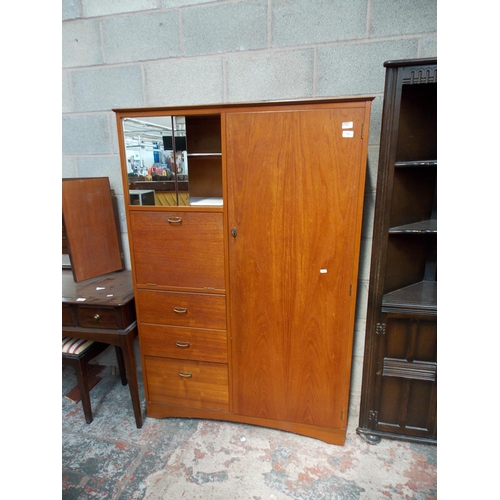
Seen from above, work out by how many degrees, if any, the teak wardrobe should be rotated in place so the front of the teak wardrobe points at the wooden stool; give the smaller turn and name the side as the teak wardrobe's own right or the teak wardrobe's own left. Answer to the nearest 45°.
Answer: approximately 90° to the teak wardrobe's own right

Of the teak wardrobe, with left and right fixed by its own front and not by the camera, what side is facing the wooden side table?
right

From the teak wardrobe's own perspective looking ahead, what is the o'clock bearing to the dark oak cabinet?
The dark oak cabinet is roughly at 9 o'clock from the teak wardrobe.

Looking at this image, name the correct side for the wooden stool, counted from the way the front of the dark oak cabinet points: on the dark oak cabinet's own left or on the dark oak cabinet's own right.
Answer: on the dark oak cabinet's own right

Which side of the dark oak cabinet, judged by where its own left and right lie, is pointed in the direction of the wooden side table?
right

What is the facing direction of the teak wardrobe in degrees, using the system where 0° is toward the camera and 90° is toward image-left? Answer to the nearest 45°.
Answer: approximately 0°

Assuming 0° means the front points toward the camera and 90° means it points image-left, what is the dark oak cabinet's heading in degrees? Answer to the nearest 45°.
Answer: approximately 0°

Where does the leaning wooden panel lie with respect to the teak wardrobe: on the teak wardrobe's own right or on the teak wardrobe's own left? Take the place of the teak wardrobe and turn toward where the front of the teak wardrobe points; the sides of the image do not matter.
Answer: on the teak wardrobe's own right

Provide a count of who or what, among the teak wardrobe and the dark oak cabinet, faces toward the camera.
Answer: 2
